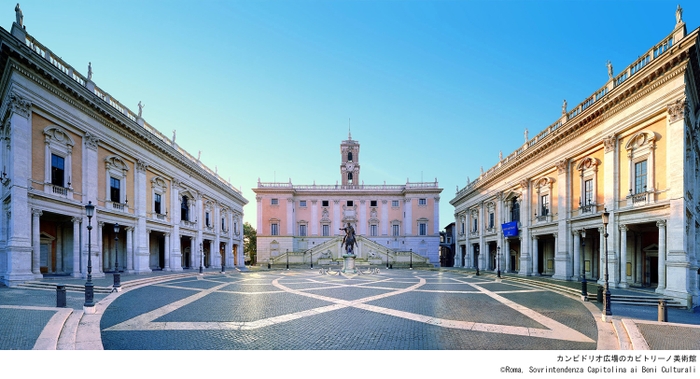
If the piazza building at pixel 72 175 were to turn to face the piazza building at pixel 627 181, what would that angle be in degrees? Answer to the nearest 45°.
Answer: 0° — it already faces it

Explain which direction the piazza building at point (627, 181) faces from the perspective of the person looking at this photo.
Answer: facing the viewer and to the left of the viewer

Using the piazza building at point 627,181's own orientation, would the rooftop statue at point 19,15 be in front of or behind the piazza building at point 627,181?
in front

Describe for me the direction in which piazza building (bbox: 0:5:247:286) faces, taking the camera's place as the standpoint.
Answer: facing the viewer and to the right of the viewer

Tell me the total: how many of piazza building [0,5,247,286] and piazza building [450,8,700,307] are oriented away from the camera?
0
